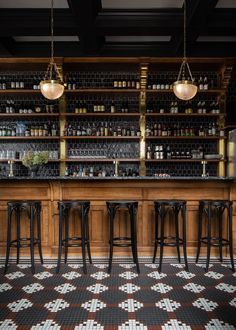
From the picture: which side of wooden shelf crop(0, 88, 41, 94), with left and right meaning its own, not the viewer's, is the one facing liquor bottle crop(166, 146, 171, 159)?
left

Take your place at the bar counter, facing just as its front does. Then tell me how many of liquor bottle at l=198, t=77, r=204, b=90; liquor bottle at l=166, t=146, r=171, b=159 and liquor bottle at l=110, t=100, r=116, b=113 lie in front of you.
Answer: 0

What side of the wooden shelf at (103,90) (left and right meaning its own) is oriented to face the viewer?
front

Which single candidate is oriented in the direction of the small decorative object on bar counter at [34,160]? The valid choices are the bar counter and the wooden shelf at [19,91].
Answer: the wooden shelf

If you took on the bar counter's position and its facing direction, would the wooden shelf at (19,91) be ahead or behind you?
behind

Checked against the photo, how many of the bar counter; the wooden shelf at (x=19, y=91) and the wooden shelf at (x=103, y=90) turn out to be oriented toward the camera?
3

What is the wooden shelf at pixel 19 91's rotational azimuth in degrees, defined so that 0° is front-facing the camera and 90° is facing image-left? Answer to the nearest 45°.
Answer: approximately 0°

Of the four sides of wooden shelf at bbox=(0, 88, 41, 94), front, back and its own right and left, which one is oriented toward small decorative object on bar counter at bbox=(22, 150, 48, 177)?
front

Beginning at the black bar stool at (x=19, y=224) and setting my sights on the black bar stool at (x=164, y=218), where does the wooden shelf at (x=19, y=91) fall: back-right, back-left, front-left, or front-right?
back-left

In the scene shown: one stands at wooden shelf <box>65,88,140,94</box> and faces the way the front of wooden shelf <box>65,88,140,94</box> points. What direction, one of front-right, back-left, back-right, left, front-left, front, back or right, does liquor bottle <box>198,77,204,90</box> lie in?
left

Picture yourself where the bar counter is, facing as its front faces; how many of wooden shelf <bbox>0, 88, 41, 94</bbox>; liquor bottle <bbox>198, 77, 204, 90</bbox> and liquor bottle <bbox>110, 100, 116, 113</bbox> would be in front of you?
0

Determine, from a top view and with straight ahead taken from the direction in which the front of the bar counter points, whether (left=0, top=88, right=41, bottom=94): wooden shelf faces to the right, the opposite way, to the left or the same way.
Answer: the same way

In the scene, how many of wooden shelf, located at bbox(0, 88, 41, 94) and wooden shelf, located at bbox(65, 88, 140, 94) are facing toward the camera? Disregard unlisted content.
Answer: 2

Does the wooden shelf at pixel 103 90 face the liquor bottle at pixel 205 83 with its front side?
no

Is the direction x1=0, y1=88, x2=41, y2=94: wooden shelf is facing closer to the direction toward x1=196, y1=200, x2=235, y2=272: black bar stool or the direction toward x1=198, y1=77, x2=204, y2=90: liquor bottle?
the black bar stool

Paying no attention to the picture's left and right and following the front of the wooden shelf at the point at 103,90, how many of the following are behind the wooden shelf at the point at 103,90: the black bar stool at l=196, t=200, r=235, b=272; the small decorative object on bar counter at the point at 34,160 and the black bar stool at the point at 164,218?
0

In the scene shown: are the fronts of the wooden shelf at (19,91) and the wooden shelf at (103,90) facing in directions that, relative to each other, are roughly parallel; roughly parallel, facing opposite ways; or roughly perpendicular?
roughly parallel

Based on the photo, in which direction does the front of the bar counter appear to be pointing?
toward the camera

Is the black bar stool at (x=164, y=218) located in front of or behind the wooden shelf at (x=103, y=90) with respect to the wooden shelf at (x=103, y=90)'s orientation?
in front
